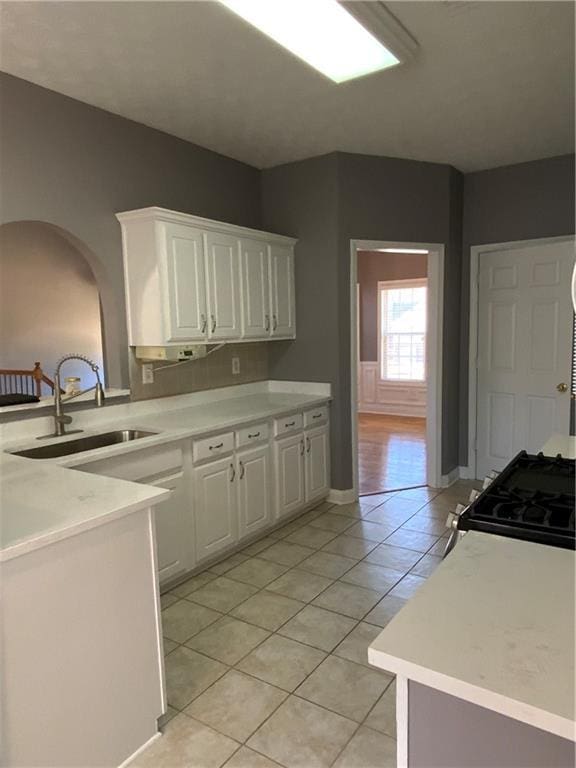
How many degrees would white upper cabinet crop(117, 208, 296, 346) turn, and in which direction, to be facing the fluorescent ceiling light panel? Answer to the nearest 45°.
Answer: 0° — it already faces it

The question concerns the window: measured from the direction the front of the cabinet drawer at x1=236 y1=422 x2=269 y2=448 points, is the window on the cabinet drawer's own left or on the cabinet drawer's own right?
on the cabinet drawer's own left

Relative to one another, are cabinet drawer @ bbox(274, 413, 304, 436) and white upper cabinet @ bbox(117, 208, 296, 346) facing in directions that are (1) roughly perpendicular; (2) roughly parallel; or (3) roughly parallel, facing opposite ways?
roughly parallel

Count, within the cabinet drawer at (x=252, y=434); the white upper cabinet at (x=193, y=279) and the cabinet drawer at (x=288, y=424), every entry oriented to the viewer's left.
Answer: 0

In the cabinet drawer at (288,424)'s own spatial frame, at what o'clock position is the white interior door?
The white interior door is roughly at 10 o'clock from the cabinet drawer.

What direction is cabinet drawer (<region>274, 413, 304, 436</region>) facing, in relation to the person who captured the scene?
facing the viewer and to the right of the viewer

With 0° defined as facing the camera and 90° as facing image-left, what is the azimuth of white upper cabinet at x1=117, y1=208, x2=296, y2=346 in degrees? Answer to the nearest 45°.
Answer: approximately 315°
